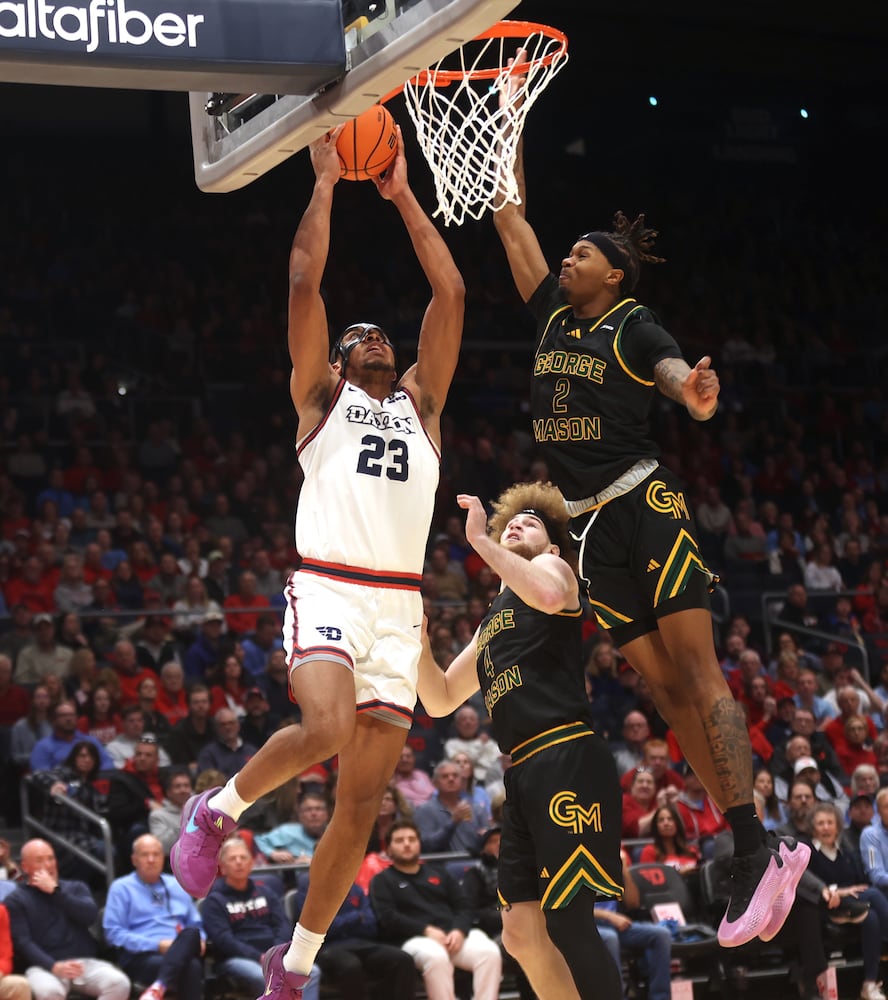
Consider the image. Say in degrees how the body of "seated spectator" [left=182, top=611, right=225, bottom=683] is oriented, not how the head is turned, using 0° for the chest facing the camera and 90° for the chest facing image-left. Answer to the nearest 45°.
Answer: approximately 315°

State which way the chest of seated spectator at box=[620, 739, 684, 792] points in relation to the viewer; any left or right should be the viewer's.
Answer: facing the viewer

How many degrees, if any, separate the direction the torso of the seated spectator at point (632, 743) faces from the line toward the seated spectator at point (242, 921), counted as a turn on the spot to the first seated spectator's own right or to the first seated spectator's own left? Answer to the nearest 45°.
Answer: approximately 45° to the first seated spectator's own right

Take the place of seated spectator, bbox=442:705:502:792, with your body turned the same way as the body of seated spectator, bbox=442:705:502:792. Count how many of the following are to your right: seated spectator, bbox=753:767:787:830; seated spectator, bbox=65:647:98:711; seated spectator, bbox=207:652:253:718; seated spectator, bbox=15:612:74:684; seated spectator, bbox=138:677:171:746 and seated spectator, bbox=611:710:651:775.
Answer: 4

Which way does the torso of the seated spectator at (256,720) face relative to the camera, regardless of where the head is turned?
toward the camera

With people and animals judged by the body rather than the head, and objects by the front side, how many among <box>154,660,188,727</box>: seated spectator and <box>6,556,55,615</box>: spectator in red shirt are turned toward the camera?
2

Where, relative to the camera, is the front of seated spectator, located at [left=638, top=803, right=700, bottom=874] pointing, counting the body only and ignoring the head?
toward the camera

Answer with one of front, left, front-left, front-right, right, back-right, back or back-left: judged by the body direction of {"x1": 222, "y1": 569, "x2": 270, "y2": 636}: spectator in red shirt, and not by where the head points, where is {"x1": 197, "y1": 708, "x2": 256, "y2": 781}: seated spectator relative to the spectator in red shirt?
front

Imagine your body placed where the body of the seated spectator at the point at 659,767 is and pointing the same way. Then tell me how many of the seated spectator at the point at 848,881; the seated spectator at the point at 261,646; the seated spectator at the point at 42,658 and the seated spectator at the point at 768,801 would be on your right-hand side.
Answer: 2

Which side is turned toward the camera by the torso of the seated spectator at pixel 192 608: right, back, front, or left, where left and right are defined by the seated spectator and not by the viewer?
front

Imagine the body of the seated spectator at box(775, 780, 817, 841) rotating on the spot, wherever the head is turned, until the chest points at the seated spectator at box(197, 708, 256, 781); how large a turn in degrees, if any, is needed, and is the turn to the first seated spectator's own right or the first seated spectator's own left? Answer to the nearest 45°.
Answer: approximately 90° to the first seated spectator's own right
